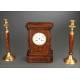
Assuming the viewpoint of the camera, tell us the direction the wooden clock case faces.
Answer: facing the viewer
